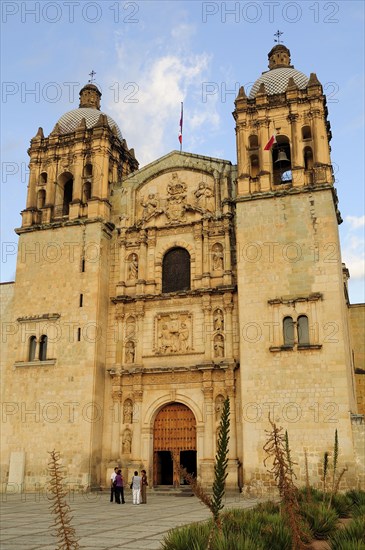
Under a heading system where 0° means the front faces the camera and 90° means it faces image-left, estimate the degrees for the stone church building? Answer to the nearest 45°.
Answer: approximately 0°

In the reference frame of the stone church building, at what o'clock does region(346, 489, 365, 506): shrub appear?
The shrub is roughly at 11 o'clock from the stone church building.

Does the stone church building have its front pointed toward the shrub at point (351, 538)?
yes

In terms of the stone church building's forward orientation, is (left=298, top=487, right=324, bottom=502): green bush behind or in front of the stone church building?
in front

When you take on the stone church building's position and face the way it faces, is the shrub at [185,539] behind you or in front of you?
in front

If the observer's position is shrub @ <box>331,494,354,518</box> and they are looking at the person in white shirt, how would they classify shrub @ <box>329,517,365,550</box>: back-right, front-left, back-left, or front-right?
back-left

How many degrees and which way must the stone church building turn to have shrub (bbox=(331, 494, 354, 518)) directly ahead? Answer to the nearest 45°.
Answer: approximately 45° to its left
